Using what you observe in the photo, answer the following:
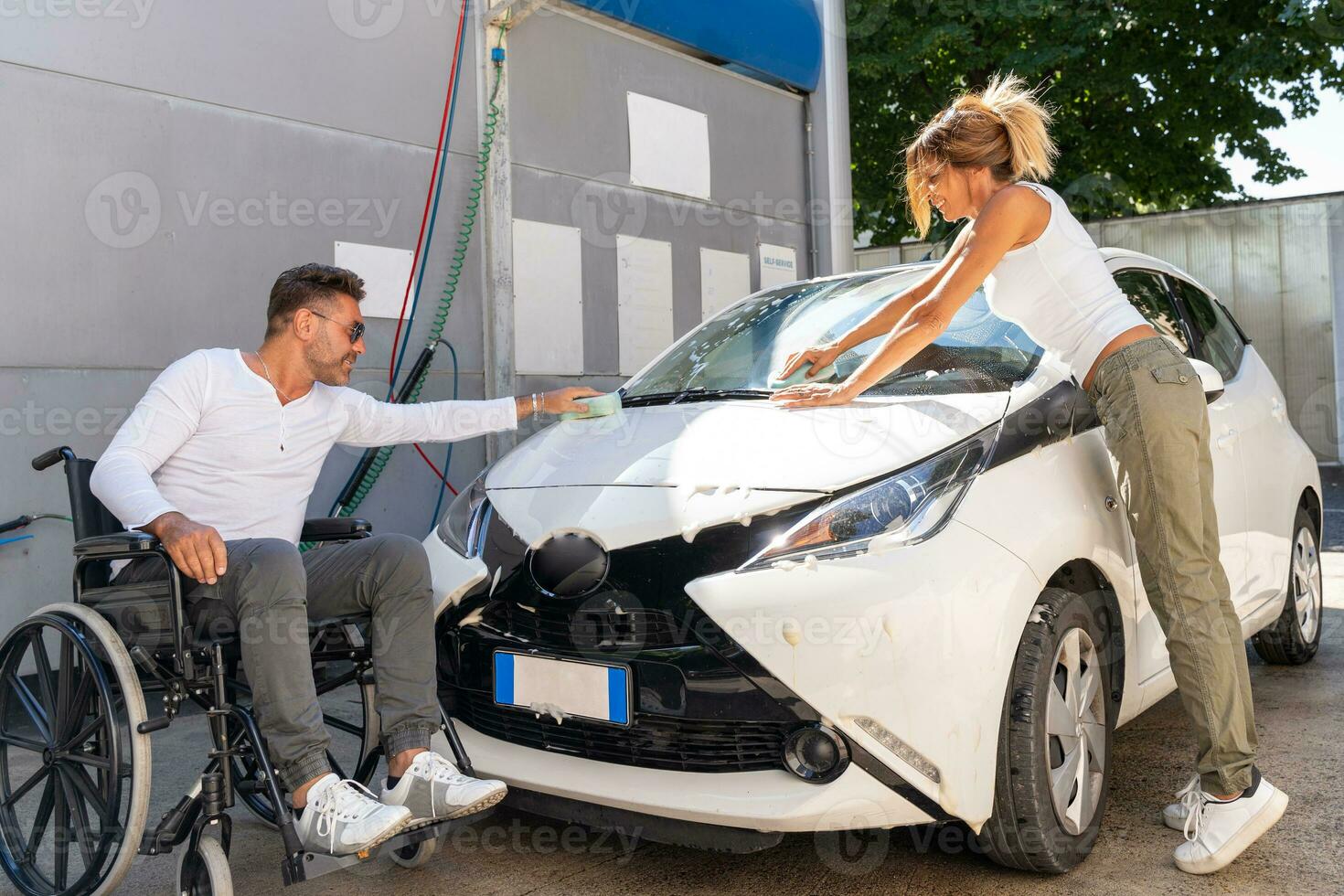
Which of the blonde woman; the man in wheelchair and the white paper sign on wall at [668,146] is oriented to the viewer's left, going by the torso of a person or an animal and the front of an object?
the blonde woman

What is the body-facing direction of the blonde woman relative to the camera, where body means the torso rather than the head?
to the viewer's left

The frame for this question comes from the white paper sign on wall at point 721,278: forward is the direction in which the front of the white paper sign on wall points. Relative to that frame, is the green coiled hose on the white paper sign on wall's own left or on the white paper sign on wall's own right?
on the white paper sign on wall's own right

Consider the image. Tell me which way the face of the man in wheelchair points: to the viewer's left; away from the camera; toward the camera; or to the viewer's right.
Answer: to the viewer's right

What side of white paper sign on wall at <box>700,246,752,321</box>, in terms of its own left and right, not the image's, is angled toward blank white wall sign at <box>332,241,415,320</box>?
right

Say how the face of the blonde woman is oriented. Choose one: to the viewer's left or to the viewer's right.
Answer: to the viewer's left

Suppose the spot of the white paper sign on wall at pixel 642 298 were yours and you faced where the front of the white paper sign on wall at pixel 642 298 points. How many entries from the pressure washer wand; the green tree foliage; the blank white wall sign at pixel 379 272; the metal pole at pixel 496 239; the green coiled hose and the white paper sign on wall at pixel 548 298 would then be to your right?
5

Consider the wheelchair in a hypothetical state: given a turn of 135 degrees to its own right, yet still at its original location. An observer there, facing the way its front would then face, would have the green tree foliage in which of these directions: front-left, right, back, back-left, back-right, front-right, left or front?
back-right

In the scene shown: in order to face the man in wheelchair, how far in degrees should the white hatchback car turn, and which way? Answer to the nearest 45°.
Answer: approximately 45° to its right

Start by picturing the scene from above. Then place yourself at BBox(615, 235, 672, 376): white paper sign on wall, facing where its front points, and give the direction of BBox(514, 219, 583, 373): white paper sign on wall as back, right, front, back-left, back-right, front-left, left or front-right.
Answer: right

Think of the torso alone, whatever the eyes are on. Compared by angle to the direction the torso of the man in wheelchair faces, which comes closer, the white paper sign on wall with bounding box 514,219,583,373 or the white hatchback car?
the white hatchback car

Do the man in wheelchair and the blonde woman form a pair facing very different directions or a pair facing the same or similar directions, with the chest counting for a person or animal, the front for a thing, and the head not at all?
very different directions
